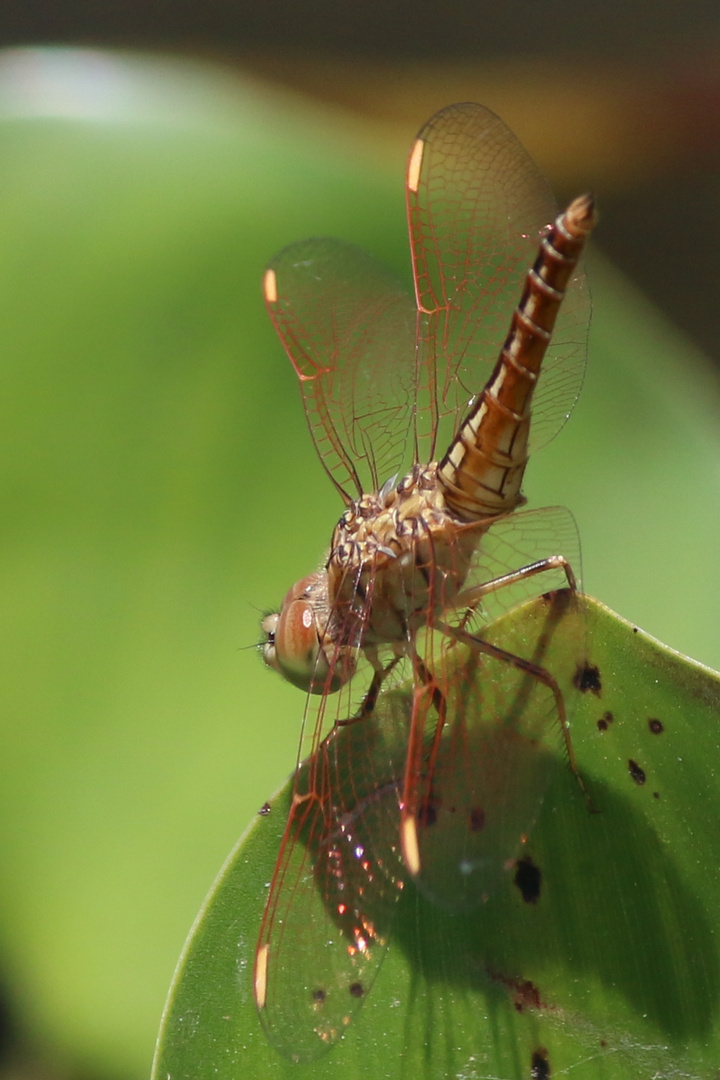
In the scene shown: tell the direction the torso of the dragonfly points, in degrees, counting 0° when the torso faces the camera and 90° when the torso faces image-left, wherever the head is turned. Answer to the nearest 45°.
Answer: approximately 90°
